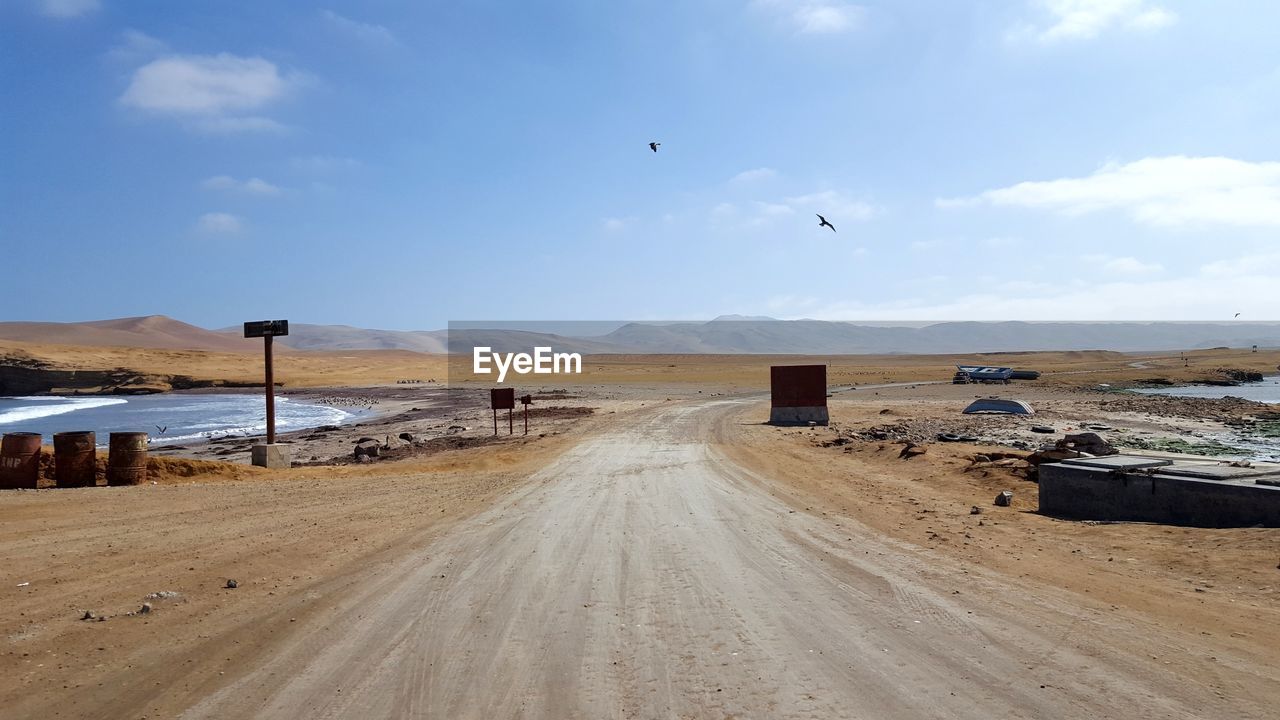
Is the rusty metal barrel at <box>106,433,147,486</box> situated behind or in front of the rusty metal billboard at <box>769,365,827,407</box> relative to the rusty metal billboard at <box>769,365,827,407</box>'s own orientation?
in front

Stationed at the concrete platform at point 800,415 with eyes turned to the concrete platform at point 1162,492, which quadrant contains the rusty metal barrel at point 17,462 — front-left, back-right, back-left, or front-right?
front-right

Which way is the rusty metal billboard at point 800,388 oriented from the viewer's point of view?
toward the camera

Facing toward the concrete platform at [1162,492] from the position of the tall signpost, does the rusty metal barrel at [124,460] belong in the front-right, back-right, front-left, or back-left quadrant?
front-right

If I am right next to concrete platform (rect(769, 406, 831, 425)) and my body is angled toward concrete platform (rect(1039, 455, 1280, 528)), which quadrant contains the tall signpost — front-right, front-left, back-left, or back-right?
front-right

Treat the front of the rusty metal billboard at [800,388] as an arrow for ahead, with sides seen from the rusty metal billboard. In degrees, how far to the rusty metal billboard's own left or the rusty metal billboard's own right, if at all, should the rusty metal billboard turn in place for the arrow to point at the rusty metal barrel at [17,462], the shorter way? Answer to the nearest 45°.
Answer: approximately 45° to the rusty metal billboard's own right

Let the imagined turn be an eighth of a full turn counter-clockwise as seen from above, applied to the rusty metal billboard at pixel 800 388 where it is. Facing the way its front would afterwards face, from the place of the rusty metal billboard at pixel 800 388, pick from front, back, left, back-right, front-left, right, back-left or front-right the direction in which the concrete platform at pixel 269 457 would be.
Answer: right

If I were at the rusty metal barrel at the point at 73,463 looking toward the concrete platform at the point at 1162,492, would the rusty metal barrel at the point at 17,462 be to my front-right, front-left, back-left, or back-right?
back-right

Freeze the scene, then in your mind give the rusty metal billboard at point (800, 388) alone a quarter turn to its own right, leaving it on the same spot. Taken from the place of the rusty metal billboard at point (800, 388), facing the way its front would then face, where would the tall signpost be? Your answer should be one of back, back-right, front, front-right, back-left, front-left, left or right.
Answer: front-left
